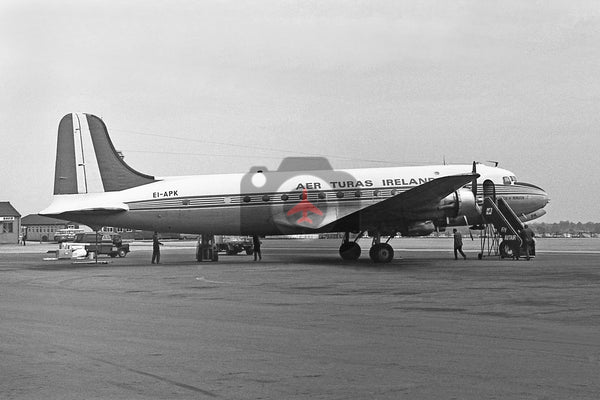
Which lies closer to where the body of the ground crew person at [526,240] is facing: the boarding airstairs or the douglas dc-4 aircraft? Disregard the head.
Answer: the boarding airstairs

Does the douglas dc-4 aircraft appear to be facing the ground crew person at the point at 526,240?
yes

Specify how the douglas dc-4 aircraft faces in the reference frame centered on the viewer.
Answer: facing to the right of the viewer

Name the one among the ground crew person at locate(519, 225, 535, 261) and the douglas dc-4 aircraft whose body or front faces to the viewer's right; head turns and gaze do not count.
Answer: the douglas dc-4 aircraft

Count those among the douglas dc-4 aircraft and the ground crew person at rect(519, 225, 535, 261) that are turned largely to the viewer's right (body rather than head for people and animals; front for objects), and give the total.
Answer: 1

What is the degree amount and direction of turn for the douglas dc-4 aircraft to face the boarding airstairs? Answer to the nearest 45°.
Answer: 0° — it already faces it
